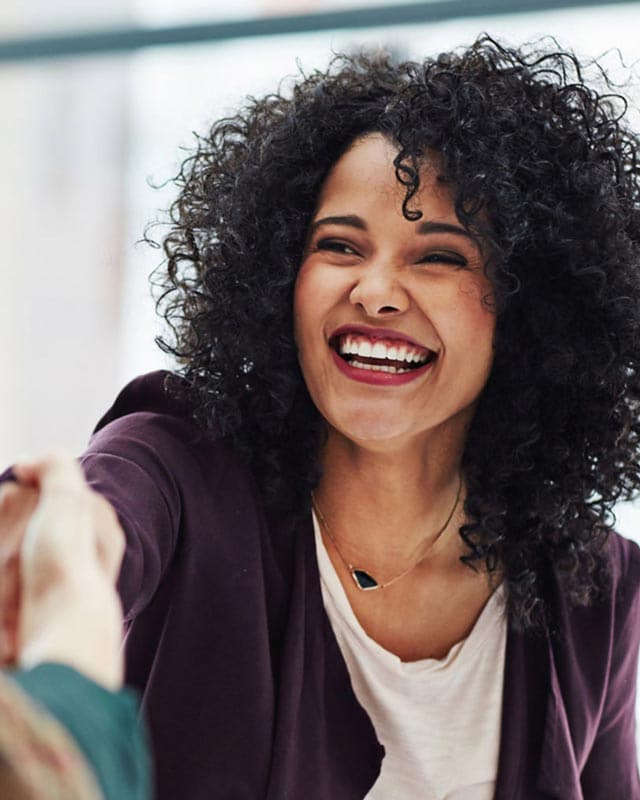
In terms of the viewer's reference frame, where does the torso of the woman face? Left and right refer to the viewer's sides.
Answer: facing the viewer

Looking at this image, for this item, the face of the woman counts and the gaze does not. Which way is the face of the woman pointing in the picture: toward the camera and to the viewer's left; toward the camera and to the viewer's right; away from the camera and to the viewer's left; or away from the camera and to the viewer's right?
toward the camera and to the viewer's left
